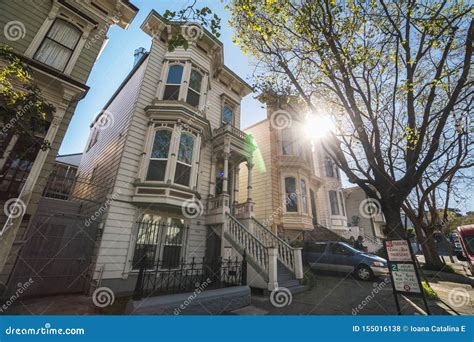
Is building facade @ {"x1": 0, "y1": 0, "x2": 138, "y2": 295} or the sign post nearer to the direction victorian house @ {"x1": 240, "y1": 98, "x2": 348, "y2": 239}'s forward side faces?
the sign post

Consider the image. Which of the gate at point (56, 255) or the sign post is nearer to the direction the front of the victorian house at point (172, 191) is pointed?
the sign post

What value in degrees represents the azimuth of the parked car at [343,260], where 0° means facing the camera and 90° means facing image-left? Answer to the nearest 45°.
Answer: approximately 315°

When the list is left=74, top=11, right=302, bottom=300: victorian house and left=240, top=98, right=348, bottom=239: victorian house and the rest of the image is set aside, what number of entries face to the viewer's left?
0

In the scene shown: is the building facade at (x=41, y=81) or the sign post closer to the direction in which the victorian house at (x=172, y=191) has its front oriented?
the sign post

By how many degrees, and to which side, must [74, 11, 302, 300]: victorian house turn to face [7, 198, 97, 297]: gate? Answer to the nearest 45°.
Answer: approximately 135° to its right

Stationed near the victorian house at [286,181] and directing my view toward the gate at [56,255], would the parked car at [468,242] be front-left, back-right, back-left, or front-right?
back-left

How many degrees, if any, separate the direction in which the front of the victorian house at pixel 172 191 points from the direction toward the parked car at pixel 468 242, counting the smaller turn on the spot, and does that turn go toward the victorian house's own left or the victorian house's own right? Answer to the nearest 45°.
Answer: approximately 45° to the victorian house's own left

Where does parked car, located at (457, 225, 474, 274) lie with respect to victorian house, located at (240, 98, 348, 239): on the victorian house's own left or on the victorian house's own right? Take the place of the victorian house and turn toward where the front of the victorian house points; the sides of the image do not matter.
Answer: on the victorian house's own left

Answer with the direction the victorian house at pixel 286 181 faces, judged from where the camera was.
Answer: facing the viewer and to the right of the viewer

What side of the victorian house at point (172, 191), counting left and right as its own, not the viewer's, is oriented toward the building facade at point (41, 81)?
right

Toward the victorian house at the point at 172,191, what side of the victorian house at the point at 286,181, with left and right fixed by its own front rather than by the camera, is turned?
right

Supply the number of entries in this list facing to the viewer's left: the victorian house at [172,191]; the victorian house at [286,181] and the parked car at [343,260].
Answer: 0
